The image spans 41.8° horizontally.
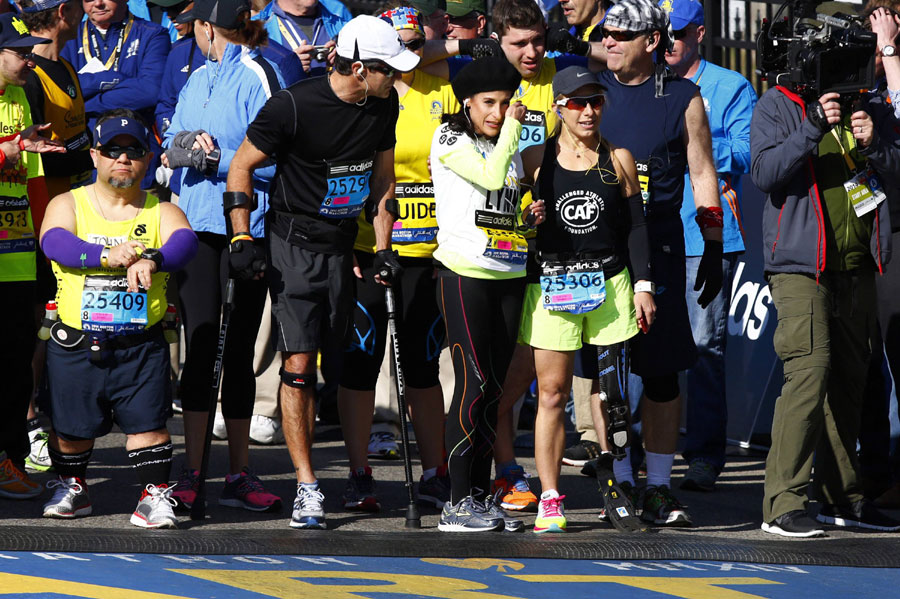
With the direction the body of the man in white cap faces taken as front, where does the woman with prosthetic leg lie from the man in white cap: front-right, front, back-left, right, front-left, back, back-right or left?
front-left

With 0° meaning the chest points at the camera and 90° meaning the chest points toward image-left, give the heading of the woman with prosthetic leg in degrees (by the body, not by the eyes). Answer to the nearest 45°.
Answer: approximately 0°

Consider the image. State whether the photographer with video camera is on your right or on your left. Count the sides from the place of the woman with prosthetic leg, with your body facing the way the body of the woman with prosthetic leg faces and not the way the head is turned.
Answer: on your left

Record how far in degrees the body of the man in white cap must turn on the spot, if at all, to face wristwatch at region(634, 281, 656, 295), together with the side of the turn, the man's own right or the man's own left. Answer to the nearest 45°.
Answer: approximately 45° to the man's own left

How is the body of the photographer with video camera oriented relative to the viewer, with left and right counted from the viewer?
facing the viewer and to the right of the viewer

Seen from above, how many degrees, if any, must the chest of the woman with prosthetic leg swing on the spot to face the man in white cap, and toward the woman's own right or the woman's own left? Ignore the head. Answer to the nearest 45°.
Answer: approximately 90° to the woman's own right

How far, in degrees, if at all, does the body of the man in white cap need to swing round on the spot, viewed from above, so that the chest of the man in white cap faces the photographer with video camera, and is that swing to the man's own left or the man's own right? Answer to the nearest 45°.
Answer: approximately 45° to the man's own left

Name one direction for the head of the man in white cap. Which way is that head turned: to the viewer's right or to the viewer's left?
to the viewer's right
